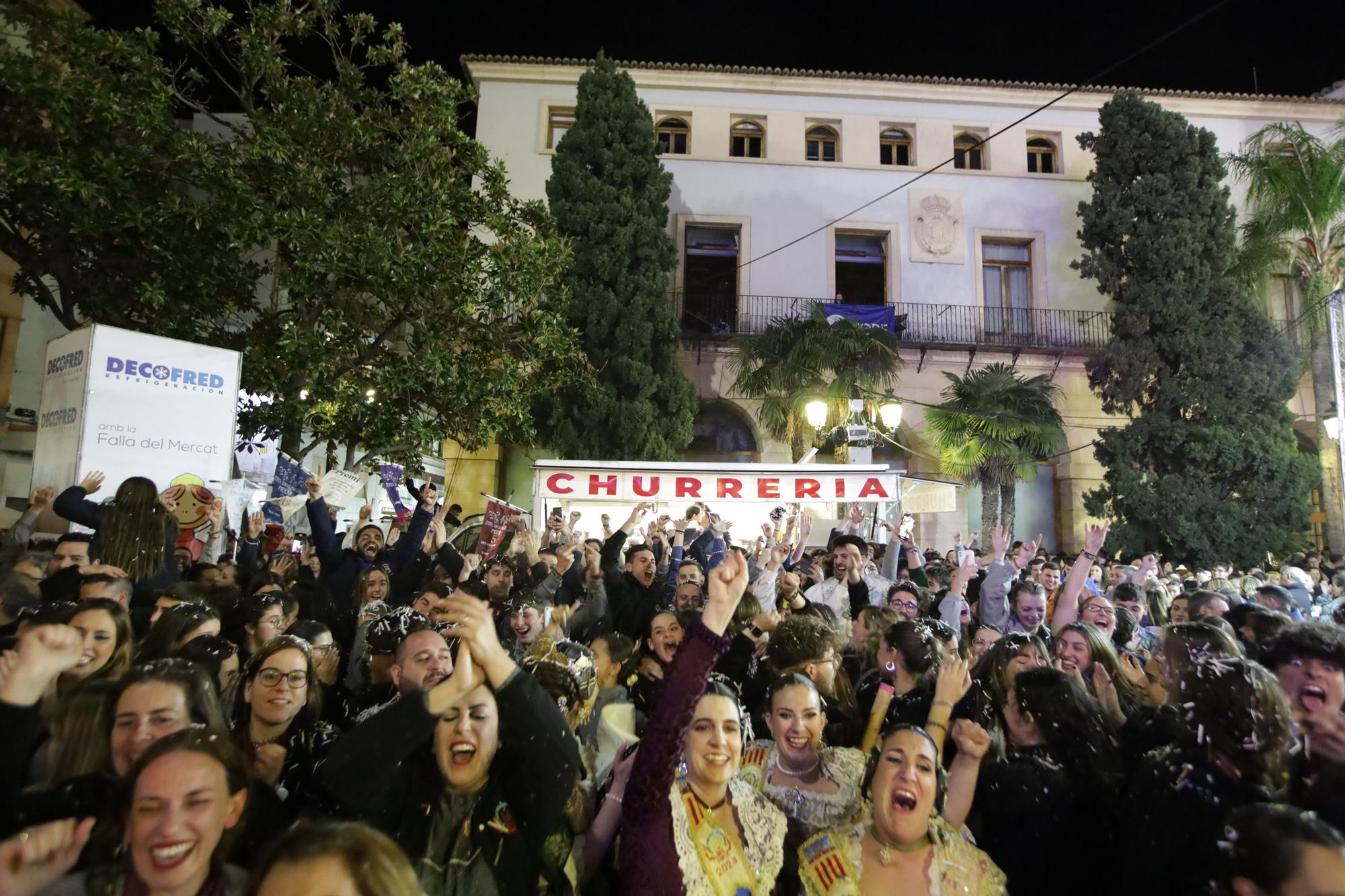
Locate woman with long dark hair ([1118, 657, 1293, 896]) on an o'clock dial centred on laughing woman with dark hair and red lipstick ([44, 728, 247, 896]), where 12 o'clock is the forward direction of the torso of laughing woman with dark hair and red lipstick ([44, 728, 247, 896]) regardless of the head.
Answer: woman with long dark hair ([1118, 657, 1293, 896]) is roughly at 10 o'clock from laughing woman with dark hair and red lipstick ([44, 728, 247, 896]).

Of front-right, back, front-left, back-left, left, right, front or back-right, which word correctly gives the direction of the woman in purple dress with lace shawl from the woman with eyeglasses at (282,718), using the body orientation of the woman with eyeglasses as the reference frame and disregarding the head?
front-left

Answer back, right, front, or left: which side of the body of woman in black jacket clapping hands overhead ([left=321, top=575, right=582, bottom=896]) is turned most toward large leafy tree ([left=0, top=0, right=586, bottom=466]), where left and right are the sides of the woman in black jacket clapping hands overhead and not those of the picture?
back

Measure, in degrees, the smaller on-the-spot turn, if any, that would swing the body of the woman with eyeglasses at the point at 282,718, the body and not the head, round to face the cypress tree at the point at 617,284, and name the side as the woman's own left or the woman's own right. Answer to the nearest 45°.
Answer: approximately 135° to the woman's own left

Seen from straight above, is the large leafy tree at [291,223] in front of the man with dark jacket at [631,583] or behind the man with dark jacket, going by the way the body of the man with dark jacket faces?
behind

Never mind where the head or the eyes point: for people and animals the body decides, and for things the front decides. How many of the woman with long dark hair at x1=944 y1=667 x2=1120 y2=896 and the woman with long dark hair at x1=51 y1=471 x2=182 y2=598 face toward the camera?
0

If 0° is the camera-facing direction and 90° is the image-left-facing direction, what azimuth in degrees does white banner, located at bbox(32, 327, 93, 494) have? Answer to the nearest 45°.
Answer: approximately 45°

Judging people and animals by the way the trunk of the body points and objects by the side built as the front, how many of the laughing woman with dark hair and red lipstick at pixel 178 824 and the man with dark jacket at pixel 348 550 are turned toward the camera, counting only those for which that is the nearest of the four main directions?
2

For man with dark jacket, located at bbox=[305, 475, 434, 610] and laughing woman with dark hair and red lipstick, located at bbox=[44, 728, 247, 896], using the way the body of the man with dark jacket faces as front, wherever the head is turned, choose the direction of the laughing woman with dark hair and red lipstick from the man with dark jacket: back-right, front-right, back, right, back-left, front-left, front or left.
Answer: front

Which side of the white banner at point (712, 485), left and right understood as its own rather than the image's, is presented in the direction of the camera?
front

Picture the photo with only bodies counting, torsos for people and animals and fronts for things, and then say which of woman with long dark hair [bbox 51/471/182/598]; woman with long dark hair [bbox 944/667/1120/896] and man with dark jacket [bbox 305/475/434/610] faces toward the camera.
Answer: the man with dark jacket

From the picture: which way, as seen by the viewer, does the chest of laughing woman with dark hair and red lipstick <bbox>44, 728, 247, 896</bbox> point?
toward the camera

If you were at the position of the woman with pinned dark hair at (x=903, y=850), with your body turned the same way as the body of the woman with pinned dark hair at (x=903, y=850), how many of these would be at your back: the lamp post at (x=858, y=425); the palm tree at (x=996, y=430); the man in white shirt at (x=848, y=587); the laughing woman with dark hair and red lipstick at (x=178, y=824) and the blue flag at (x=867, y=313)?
4

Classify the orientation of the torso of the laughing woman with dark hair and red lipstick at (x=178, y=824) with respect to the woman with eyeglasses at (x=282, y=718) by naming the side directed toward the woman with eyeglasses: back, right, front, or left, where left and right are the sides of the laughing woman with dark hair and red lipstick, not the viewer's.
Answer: back

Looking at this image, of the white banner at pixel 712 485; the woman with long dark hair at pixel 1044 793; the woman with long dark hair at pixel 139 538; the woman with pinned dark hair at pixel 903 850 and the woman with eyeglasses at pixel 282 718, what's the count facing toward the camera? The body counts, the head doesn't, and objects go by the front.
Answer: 3

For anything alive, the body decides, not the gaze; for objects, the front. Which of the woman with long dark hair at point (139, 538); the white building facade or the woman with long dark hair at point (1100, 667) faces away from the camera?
the woman with long dark hair at point (139, 538)
